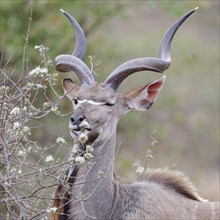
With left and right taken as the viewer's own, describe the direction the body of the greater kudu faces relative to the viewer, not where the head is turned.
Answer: facing the viewer and to the left of the viewer

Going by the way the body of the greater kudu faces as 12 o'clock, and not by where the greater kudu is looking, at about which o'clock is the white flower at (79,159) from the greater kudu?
The white flower is roughly at 11 o'clock from the greater kudu.
